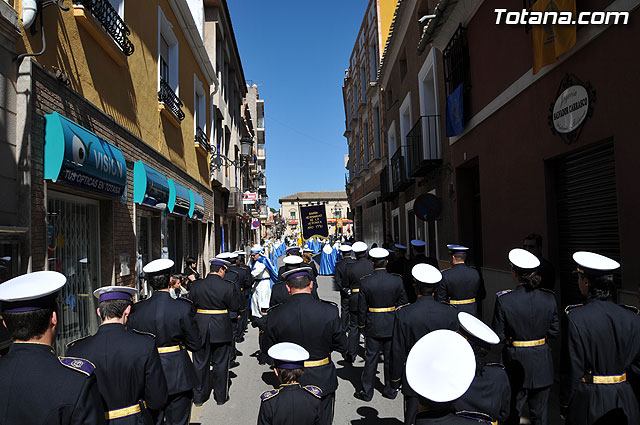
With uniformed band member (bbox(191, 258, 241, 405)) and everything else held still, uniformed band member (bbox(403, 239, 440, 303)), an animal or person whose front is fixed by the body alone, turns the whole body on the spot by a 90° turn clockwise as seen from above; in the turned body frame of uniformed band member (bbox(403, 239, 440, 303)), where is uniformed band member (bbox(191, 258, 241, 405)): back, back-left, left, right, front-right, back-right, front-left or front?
back-right

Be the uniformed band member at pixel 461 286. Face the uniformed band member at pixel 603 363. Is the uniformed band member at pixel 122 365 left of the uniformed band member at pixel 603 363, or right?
right

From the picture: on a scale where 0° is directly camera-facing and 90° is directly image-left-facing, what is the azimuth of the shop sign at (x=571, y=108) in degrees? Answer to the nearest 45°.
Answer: approximately 45°

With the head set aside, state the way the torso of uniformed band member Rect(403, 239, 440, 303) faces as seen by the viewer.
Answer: away from the camera

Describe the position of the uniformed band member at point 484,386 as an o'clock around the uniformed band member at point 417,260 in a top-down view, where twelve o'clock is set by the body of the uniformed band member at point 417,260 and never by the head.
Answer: the uniformed band member at point 484,386 is roughly at 6 o'clock from the uniformed band member at point 417,260.

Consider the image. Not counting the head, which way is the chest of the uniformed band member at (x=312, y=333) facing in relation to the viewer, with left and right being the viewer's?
facing away from the viewer

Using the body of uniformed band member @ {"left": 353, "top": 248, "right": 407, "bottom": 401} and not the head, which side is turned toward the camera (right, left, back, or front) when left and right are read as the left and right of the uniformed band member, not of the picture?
back

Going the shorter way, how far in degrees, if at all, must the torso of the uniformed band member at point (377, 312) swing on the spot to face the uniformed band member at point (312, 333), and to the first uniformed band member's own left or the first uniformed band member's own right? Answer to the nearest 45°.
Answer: approximately 180°

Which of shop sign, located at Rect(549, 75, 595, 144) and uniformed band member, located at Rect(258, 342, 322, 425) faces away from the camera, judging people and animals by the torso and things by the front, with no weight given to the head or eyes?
the uniformed band member

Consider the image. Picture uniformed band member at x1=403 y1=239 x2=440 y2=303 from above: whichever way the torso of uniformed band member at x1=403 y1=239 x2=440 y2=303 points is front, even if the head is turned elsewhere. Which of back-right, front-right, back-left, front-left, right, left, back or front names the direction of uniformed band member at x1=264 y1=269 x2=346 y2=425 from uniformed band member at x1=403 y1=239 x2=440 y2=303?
back

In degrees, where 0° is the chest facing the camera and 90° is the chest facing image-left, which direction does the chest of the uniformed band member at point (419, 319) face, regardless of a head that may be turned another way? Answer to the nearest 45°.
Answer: approximately 180°

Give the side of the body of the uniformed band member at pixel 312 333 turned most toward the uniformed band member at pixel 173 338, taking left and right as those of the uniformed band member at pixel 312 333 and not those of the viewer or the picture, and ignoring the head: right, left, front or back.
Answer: left

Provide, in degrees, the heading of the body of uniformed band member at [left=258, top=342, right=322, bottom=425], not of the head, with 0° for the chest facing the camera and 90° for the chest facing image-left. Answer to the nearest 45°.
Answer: approximately 180°

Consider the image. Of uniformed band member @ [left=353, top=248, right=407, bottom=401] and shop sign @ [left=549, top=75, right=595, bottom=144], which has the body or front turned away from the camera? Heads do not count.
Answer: the uniformed band member
